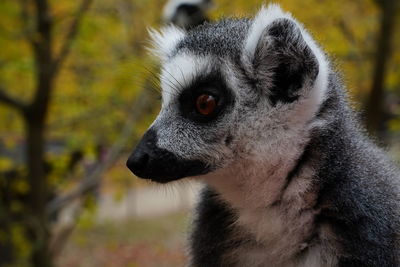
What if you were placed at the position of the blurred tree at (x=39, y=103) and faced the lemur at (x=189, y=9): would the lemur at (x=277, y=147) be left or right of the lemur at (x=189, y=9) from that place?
right

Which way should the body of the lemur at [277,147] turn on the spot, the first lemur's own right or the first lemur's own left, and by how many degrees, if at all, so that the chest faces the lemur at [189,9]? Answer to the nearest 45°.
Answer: approximately 135° to the first lemur's own right

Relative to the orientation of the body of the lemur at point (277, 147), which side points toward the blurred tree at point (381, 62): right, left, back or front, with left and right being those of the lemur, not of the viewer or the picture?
back

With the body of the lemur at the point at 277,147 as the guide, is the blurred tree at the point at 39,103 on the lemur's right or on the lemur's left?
on the lemur's right

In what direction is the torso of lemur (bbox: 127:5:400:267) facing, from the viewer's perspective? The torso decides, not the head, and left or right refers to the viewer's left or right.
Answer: facing the viewer and to the left of the viewer

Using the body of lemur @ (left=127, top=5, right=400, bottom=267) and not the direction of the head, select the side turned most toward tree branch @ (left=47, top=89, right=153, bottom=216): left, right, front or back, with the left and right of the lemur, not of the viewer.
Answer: right
